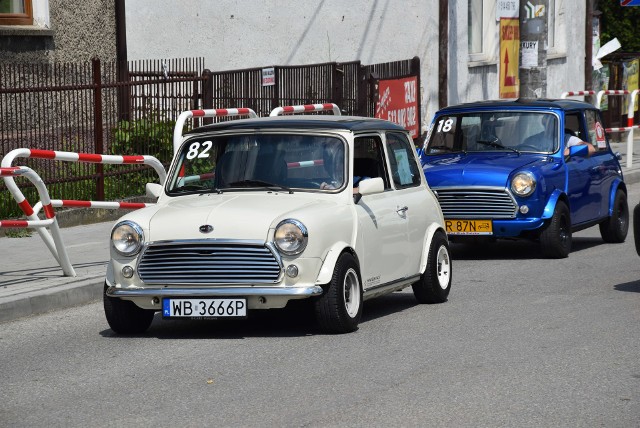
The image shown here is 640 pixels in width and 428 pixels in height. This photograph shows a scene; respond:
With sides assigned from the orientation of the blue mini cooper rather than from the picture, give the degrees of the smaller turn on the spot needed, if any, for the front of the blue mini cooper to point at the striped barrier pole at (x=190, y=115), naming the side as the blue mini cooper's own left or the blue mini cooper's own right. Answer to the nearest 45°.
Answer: approximately 45° to the blue mini cooper's own right

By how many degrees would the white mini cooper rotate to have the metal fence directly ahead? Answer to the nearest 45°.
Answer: approximately 135° to its right

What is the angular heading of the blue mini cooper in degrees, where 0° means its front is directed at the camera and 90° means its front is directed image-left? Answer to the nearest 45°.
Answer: approximately 45°

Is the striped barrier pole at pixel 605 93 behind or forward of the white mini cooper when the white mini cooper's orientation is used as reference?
behind

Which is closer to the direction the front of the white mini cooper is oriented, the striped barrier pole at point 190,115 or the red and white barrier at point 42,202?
the red and white barrier

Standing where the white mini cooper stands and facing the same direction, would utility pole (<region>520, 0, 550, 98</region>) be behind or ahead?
behind

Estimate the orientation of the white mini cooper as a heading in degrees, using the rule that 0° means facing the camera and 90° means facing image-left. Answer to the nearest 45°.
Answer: approximately 45°

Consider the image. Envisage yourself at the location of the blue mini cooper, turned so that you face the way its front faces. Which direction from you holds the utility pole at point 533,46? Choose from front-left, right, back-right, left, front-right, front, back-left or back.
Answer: back-right

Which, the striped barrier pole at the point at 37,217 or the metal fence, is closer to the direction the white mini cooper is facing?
the striped barrier pole

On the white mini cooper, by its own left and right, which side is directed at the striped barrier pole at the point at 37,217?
right

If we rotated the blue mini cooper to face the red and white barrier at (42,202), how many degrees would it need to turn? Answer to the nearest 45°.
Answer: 0° — it already faces it

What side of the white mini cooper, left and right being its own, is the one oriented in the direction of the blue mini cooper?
back
